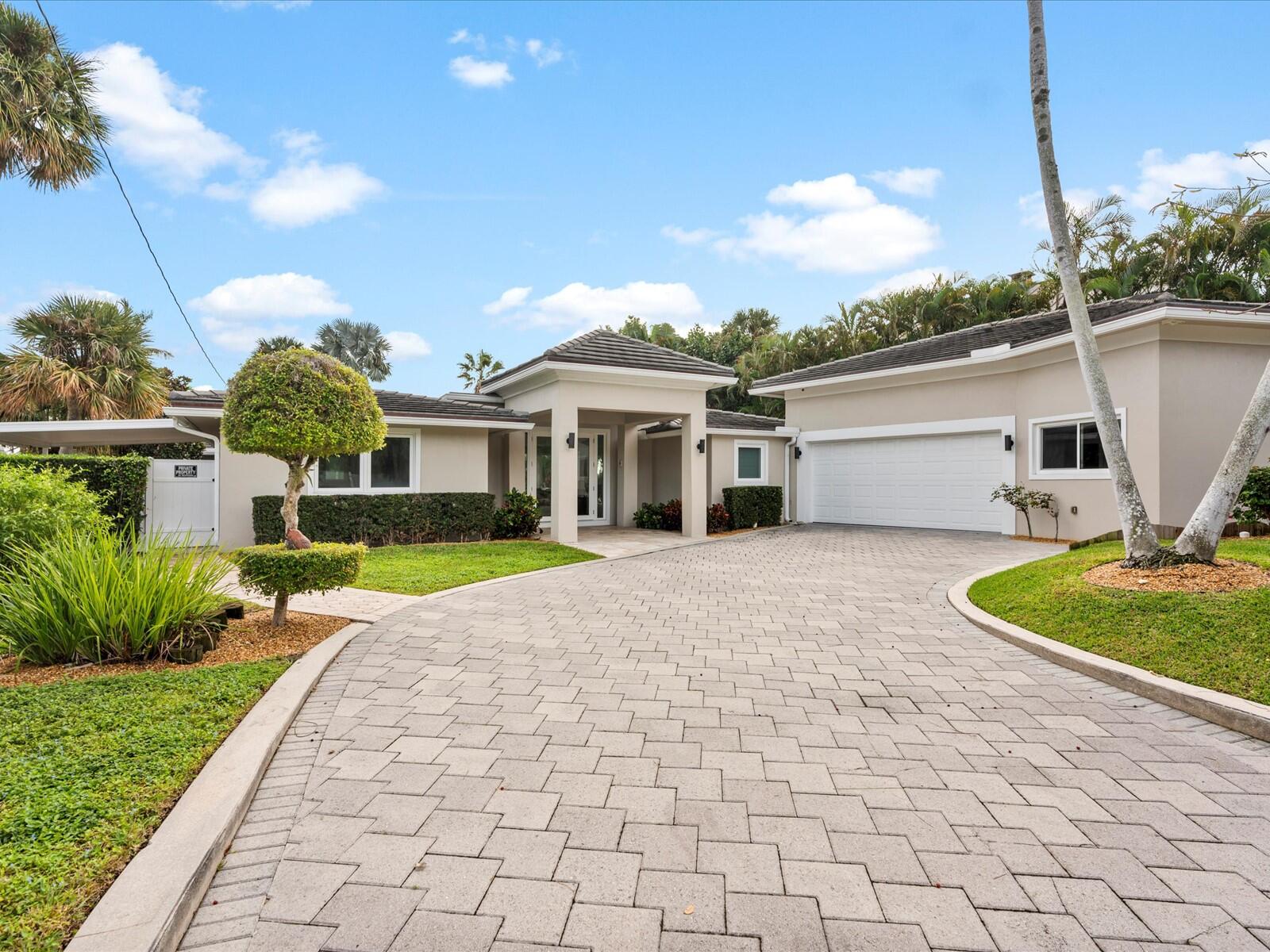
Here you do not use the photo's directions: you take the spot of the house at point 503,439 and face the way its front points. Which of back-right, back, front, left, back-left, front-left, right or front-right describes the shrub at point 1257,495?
front-left

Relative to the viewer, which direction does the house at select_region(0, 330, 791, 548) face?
toward the camera

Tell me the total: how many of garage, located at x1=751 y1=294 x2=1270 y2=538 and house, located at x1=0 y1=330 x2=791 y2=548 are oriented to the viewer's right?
0

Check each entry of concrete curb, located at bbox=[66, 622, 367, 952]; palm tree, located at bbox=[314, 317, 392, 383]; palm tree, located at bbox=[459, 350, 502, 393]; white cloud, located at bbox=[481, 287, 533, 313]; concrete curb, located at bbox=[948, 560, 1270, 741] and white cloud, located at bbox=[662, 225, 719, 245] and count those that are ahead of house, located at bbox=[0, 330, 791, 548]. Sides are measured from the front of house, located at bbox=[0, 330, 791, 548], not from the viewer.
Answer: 2

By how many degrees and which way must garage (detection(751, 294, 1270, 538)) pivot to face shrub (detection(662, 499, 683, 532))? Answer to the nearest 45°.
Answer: approximately 45° to its right

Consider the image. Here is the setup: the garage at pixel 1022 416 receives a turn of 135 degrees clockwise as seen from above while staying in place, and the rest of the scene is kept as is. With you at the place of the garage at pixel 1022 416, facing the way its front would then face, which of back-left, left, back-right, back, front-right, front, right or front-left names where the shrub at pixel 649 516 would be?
left

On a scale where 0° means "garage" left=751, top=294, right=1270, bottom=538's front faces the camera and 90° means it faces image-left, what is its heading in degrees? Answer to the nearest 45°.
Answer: approximately 45°

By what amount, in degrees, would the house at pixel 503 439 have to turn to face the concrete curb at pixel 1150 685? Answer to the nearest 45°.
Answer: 0° — it already faces it
